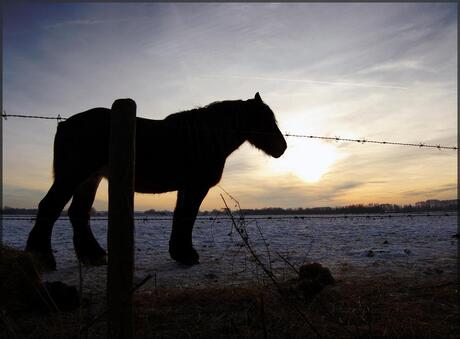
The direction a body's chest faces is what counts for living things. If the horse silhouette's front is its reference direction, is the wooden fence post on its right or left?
on its right

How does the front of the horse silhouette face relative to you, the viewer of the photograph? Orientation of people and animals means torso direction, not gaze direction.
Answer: facing to the right of the viewer
